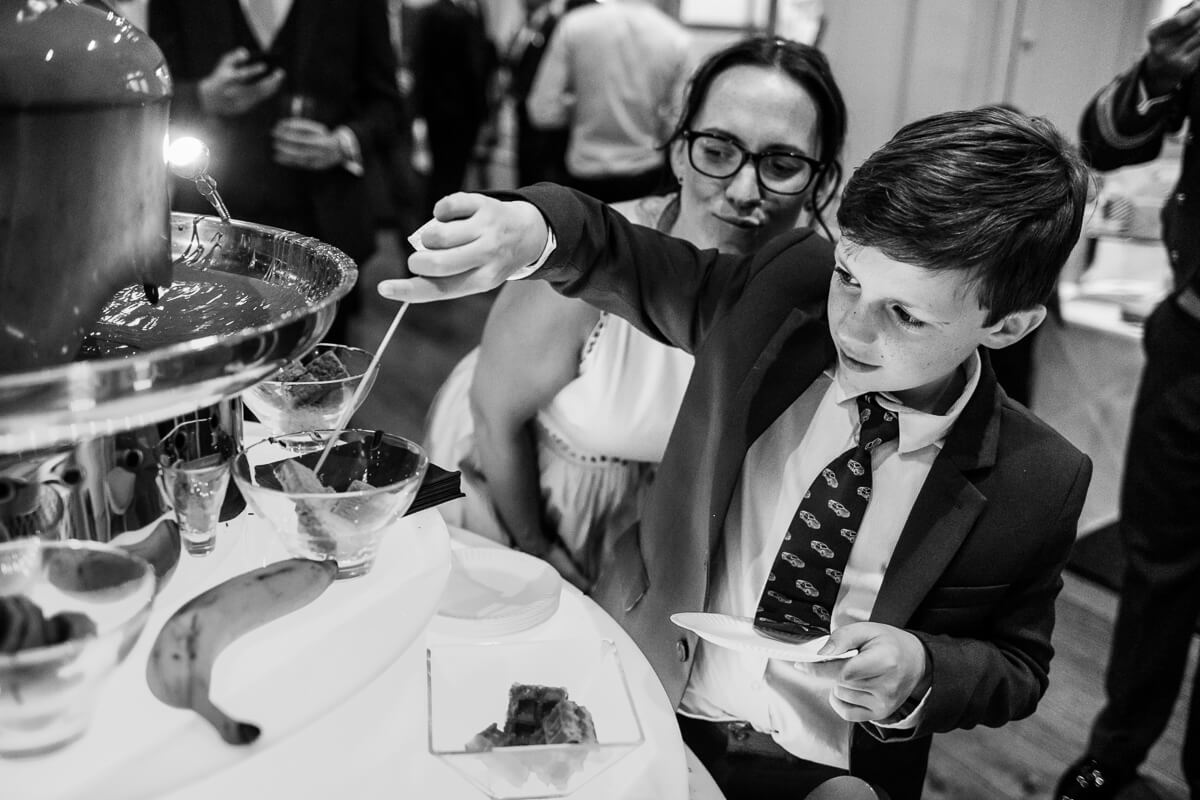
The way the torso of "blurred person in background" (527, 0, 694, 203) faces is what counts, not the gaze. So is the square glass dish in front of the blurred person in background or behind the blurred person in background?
behind

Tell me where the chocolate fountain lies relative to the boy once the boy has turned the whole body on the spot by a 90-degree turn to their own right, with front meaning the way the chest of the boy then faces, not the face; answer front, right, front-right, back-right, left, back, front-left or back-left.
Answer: left

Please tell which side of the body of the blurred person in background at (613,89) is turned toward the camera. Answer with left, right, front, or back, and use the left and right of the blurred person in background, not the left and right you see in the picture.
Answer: back

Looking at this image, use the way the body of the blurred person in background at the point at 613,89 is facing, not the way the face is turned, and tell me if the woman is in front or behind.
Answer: behind

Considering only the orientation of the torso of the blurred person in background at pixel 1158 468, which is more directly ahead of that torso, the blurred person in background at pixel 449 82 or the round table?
the round table

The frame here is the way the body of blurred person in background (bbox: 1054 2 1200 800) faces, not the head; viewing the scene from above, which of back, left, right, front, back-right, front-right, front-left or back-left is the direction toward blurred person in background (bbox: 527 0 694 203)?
right

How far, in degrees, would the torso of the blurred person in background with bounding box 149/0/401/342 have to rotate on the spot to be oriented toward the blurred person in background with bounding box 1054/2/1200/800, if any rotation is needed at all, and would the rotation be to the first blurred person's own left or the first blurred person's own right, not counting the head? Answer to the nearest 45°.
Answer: approximately 45° to the first blurred person's own left

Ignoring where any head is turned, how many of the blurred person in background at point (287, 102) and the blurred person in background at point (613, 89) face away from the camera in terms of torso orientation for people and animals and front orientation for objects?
1

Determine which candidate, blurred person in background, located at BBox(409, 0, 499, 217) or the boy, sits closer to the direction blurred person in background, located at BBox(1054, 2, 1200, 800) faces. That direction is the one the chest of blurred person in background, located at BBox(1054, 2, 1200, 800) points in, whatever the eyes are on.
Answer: the boy

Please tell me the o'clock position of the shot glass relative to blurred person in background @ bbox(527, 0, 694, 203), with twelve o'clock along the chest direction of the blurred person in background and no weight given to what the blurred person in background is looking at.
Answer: The shot glass is roughly at 6 o'clock from the blurred person in background.

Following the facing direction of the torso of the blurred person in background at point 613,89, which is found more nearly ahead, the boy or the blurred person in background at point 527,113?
the blurred person in background

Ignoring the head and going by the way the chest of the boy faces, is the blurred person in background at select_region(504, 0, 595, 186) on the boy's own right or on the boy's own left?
on the boy's own right

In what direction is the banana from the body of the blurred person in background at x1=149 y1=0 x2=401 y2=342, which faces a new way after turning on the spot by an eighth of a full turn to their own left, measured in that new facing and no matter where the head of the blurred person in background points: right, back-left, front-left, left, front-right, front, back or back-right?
front-right

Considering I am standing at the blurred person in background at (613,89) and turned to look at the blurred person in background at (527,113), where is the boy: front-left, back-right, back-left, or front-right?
back-left

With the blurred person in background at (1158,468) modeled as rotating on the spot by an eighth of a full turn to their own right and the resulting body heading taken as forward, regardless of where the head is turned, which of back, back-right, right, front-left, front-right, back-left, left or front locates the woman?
front-left

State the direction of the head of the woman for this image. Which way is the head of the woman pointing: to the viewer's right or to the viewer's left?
to the viewer's left

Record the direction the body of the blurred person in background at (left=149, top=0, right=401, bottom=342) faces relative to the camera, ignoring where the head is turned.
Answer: toward the camera

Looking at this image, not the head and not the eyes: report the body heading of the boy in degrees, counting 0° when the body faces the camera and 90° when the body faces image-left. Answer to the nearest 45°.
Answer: approximately 45°

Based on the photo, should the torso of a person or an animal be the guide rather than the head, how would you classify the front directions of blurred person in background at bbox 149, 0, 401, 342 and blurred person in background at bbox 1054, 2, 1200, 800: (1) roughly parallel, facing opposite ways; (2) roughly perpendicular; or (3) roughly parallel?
roughly perpendicular
